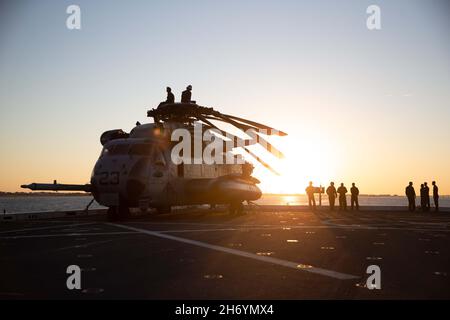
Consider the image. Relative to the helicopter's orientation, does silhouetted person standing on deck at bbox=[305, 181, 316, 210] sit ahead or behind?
behind

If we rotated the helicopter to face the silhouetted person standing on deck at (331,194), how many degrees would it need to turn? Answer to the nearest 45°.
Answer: approximately 180°

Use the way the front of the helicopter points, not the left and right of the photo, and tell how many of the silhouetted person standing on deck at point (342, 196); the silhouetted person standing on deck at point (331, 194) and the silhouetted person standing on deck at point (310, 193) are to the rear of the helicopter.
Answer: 3

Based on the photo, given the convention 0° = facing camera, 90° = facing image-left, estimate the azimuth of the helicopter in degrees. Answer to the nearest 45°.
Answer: approximately 45°

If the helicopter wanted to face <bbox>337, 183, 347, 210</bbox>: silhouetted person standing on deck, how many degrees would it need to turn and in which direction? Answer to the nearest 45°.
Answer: approximately 180°
